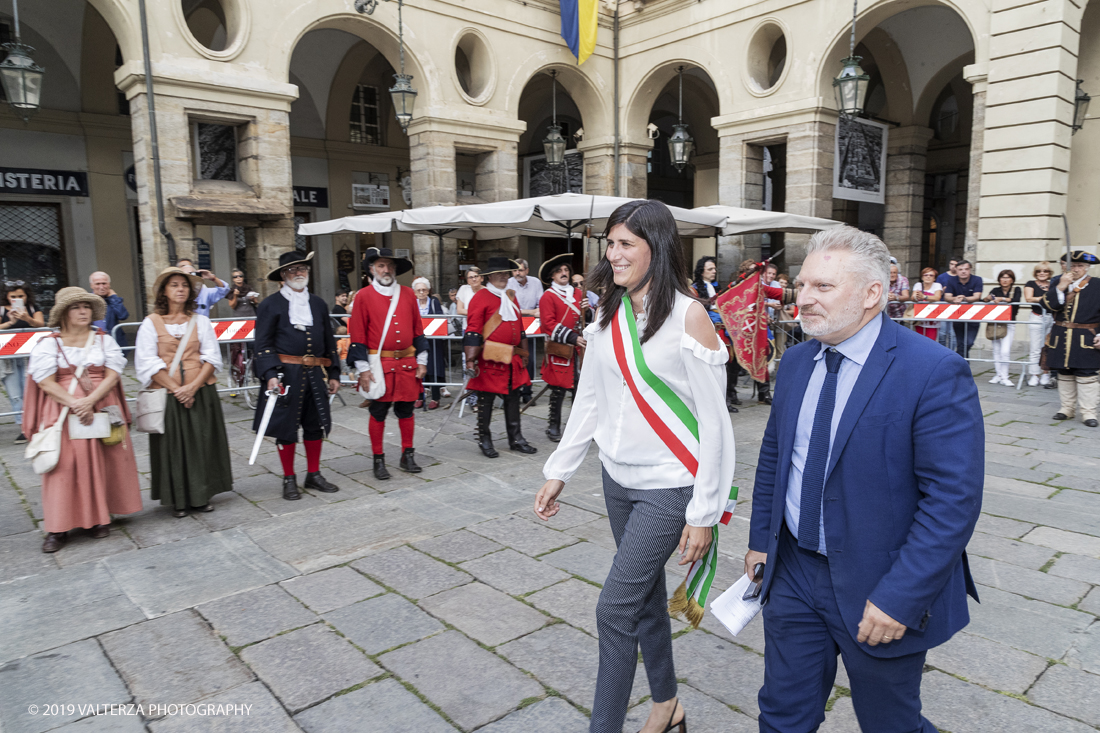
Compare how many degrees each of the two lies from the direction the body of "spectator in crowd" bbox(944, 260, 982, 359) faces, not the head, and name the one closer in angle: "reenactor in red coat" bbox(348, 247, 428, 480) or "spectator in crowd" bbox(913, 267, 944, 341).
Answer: the reenactor in red coat

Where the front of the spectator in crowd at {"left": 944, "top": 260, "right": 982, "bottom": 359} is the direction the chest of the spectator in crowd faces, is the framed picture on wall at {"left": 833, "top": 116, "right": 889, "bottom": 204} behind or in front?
behind

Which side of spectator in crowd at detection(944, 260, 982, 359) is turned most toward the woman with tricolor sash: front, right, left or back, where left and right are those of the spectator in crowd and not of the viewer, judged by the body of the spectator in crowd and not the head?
front

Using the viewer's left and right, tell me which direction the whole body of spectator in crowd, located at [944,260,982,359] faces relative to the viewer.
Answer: facing the viewer

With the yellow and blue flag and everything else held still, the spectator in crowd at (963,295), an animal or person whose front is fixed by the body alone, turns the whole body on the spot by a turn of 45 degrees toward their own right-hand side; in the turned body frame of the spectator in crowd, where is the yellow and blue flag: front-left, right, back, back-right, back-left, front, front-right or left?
front-right

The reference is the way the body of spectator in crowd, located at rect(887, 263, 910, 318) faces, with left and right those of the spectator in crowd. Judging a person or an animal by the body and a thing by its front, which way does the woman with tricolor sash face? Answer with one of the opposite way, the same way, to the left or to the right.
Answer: the same way

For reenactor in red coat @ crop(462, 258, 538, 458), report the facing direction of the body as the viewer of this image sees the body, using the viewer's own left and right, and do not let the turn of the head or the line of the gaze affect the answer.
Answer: facing the viewer and to the right of the viewer

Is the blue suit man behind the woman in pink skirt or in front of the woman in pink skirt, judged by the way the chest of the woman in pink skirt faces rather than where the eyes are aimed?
in front

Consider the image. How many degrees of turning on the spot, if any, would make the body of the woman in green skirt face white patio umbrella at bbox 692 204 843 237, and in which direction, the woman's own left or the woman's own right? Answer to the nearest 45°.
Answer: approximately 90° to the woman's own left

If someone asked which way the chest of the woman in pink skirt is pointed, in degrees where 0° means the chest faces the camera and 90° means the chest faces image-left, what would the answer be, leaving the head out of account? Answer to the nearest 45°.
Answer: approximately 0°

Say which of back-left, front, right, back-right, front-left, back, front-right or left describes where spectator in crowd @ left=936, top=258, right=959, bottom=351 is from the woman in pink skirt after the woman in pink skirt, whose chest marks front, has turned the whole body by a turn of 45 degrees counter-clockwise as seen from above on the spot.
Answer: front-left

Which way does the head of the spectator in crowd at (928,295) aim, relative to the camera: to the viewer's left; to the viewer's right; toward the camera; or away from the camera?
toward the camera

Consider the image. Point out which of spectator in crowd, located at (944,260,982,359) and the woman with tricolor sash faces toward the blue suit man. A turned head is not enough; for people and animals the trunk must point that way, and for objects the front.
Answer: the spectator in crowd

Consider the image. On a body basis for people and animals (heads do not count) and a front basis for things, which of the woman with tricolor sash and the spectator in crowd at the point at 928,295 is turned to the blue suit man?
the spectator in crowd

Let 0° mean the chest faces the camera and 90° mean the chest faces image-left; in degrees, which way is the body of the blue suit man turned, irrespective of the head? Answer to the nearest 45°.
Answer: approximately 45°

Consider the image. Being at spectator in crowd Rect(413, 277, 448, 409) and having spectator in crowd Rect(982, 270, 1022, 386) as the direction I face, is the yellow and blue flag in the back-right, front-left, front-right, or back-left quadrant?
front-left

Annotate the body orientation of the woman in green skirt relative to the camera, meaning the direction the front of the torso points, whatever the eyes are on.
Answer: toward the camera

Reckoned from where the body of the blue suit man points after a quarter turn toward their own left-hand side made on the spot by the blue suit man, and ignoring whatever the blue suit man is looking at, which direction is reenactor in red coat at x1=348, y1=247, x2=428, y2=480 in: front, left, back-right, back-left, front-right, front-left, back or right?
back

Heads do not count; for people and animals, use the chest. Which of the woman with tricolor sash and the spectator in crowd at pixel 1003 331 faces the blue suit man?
the spectator in crowd
